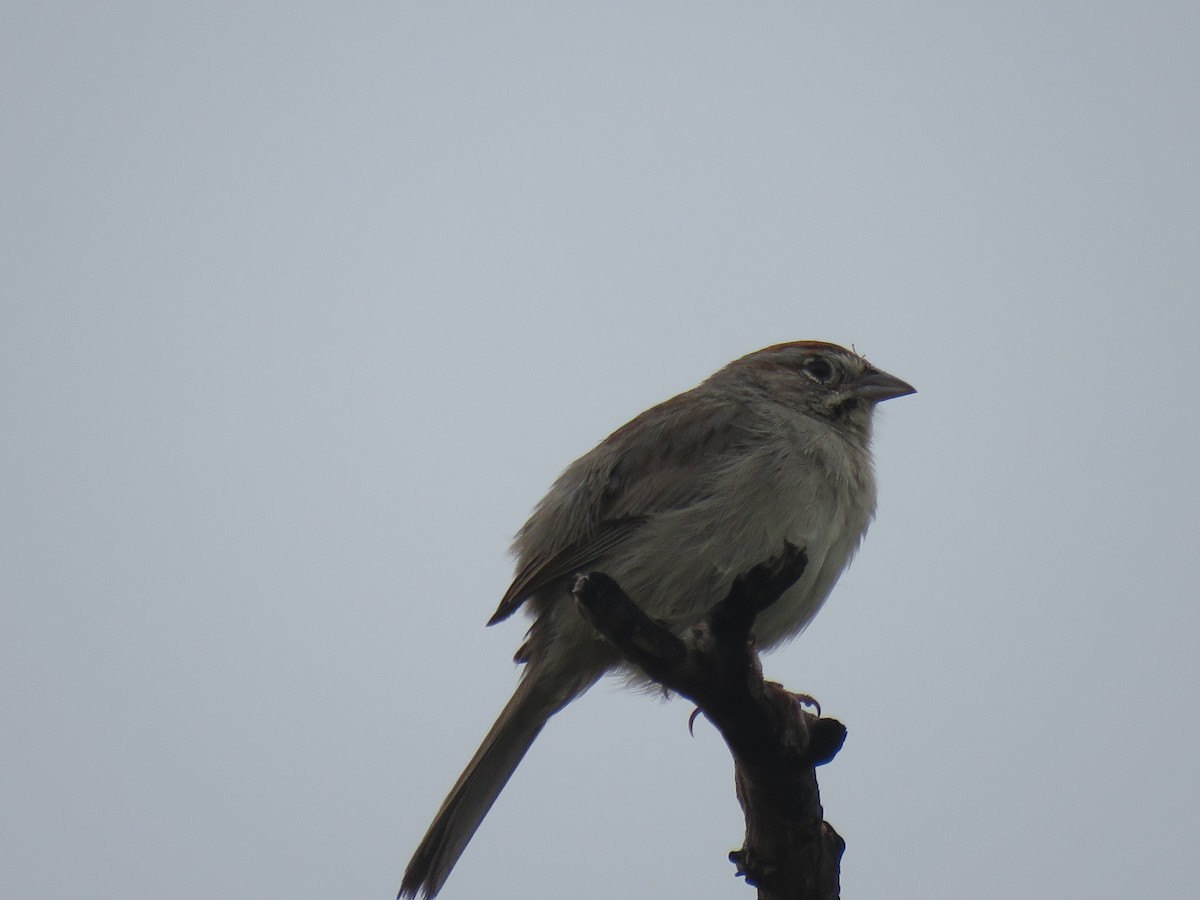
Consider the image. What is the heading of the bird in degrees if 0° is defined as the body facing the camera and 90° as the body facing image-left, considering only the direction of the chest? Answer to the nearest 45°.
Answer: approximately 270°
